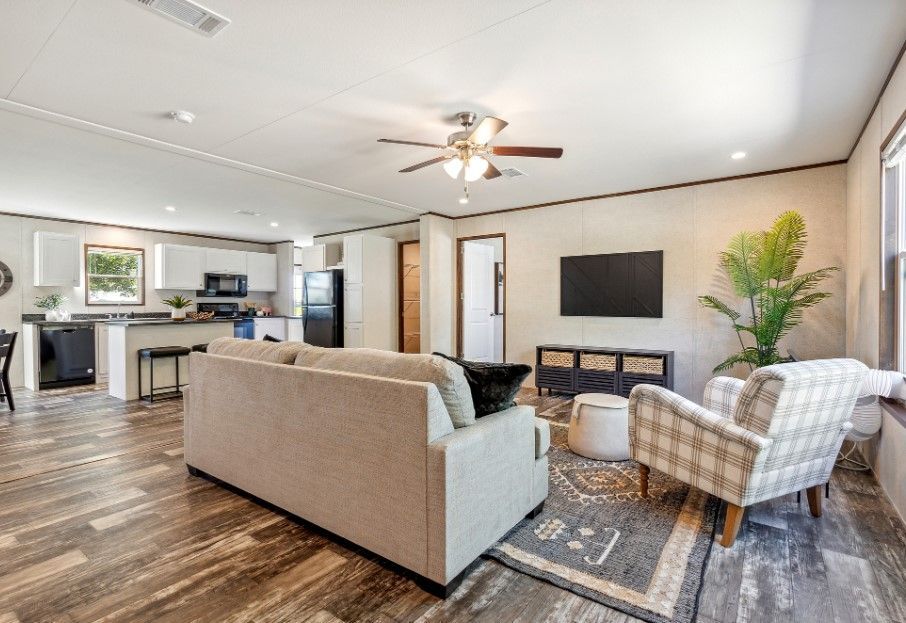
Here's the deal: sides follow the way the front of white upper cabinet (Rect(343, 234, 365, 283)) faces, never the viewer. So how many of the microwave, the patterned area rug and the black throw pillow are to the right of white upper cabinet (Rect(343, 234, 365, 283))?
1

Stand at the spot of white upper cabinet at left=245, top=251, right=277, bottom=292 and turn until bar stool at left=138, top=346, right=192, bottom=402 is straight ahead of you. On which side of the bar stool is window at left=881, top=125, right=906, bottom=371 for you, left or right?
left

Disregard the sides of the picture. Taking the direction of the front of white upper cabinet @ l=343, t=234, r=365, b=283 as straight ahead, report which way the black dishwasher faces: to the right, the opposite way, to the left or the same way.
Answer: to the left

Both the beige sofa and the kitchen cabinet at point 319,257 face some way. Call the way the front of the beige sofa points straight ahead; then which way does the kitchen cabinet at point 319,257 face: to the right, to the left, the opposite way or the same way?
the opposite way

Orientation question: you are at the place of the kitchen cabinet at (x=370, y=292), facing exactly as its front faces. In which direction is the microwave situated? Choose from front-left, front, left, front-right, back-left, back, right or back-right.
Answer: right

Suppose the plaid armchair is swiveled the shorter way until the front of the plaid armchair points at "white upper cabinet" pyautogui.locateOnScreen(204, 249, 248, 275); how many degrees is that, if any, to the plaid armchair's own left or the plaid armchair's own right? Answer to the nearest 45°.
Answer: approximately 45° to the plaid armchair's own left

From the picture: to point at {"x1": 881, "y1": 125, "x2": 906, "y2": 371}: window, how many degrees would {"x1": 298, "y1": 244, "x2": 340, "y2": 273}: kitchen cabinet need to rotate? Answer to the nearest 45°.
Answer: approximately 90° to its left

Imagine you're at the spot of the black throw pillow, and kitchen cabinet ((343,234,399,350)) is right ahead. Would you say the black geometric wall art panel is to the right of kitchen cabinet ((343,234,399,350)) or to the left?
right

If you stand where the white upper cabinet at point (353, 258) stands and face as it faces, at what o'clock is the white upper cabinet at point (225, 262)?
the white upper cabinet at point (225, 262) is roughly at 3 o'clock from the white upper cabinet at point (353, 258).

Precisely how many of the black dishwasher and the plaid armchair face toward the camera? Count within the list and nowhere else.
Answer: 1

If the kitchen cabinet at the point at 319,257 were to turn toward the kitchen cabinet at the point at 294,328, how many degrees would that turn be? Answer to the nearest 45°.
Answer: approximately 135° to its right

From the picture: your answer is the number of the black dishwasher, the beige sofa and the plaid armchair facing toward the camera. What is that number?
1

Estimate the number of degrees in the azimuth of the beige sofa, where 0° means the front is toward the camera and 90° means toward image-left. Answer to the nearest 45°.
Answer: approximately 225°

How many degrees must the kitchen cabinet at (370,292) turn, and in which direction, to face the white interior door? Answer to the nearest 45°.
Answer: approximately 135° to its left

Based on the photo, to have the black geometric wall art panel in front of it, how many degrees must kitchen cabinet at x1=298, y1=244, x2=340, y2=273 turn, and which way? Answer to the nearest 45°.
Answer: approximately 90° to its left
